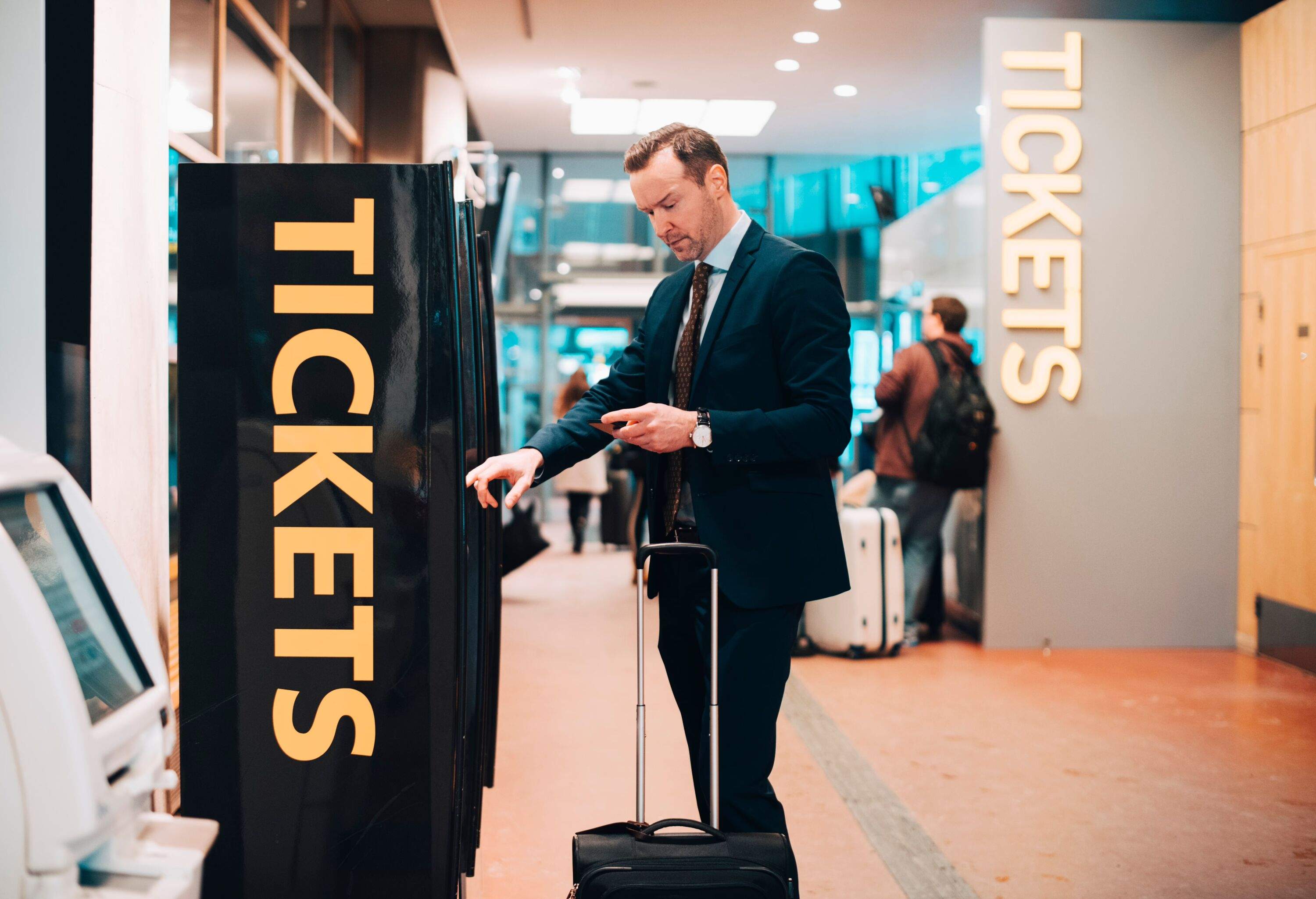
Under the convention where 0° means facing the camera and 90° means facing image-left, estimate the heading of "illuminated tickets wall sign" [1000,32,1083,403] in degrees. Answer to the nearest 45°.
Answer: approximately 0°

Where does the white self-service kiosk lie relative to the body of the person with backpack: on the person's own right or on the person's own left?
on the person's own left

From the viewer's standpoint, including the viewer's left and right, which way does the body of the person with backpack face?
facing away from the viewer and to the left of the viewer

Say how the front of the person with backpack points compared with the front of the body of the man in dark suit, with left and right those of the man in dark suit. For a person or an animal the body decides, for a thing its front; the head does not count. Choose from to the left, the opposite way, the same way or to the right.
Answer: to the right

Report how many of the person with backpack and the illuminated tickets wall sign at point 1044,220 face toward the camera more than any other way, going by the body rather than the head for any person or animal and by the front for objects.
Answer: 1

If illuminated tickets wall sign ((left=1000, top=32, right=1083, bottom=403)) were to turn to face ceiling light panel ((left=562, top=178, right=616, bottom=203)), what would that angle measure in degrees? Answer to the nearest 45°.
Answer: approximately 135° to its right

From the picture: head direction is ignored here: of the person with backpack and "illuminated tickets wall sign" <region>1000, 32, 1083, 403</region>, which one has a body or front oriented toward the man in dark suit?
the illuminated tickets wall sign

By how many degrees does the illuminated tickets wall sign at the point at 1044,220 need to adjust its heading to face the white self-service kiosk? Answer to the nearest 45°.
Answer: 0° — it already faces it

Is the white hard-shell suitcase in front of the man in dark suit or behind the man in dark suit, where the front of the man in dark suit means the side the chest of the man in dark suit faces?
behind

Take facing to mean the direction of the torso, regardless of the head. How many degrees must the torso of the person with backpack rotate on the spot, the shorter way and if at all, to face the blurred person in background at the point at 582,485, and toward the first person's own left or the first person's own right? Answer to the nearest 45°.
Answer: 0° — they already face them
